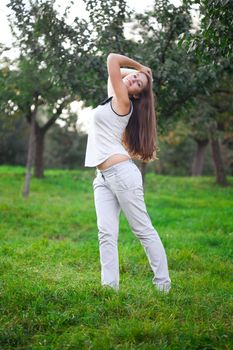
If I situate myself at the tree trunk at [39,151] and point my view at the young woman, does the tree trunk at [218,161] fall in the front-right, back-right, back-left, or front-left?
front-left

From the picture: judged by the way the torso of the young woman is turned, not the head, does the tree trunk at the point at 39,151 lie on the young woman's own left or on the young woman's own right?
on the young woman's own right

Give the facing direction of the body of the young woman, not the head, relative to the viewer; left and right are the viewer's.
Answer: facing the viewer and to the left of the viewer
